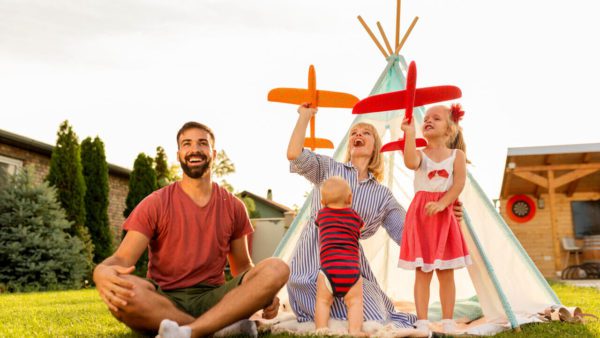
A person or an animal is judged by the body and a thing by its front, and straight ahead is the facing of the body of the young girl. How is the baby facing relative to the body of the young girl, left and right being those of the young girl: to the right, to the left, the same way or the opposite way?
the opposite way

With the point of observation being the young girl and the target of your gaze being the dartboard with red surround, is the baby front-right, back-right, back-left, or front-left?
back-left

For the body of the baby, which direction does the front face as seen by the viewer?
away from the camera

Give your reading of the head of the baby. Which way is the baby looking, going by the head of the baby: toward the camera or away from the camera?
away from the camera

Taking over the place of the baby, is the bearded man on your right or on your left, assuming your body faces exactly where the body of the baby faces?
on your left

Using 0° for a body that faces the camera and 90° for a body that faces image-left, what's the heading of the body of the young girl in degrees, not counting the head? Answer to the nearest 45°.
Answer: approximately 0°

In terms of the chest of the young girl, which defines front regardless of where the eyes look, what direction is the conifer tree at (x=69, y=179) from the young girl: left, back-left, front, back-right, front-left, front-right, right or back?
back-right

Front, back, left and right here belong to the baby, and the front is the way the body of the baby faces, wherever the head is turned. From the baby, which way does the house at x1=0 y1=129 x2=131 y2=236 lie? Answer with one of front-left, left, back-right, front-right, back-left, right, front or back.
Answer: front-left

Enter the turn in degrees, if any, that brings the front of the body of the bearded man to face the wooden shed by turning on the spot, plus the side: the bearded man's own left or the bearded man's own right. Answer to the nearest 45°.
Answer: approximately 135° to the bearded man's own left
